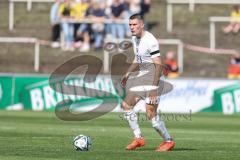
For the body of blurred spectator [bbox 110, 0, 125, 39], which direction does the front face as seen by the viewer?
toward the camera

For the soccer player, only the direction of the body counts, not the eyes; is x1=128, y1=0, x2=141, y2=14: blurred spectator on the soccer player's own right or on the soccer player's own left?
on the soccer player's own right

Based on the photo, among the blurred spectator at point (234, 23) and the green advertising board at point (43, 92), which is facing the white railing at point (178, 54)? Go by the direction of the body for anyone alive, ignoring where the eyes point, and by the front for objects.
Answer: the blurred spectator

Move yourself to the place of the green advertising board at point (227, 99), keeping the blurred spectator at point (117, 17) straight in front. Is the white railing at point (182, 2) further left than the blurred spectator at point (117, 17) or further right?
right

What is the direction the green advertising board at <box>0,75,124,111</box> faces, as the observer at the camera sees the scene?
facing the viewer

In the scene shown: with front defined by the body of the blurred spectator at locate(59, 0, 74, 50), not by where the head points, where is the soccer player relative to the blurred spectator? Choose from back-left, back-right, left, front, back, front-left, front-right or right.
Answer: front

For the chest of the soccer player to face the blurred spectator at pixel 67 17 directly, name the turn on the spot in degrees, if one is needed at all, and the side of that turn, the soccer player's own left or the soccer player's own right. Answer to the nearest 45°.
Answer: approximately 135° to the soccer player's own right

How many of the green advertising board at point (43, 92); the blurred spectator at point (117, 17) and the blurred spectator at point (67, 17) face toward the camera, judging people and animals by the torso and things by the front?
3

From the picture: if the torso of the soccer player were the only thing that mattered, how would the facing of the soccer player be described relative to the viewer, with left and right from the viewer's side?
facing the viewer and to the left of the viewer

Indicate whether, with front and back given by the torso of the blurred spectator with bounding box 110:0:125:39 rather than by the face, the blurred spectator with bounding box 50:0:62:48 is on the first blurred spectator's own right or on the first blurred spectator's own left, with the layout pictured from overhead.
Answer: on the first blurred spectator's own right

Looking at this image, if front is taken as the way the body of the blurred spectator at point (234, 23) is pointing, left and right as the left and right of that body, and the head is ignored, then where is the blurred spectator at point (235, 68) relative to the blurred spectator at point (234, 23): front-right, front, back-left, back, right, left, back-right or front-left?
front-left

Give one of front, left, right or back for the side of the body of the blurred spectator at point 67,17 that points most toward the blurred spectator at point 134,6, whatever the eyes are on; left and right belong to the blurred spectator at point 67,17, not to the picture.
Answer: left
